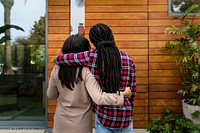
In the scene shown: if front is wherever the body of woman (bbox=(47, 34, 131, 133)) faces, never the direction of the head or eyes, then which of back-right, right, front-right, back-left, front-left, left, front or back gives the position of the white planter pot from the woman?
front-right

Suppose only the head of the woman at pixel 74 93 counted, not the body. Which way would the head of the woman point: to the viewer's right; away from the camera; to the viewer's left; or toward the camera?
away from the camera

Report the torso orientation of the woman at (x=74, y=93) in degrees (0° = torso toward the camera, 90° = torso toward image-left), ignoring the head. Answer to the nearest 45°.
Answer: approximately 180°

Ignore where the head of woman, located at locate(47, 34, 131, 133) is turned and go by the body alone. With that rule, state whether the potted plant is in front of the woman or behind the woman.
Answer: in front

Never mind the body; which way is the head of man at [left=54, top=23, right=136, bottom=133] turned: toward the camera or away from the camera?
away from the camera
